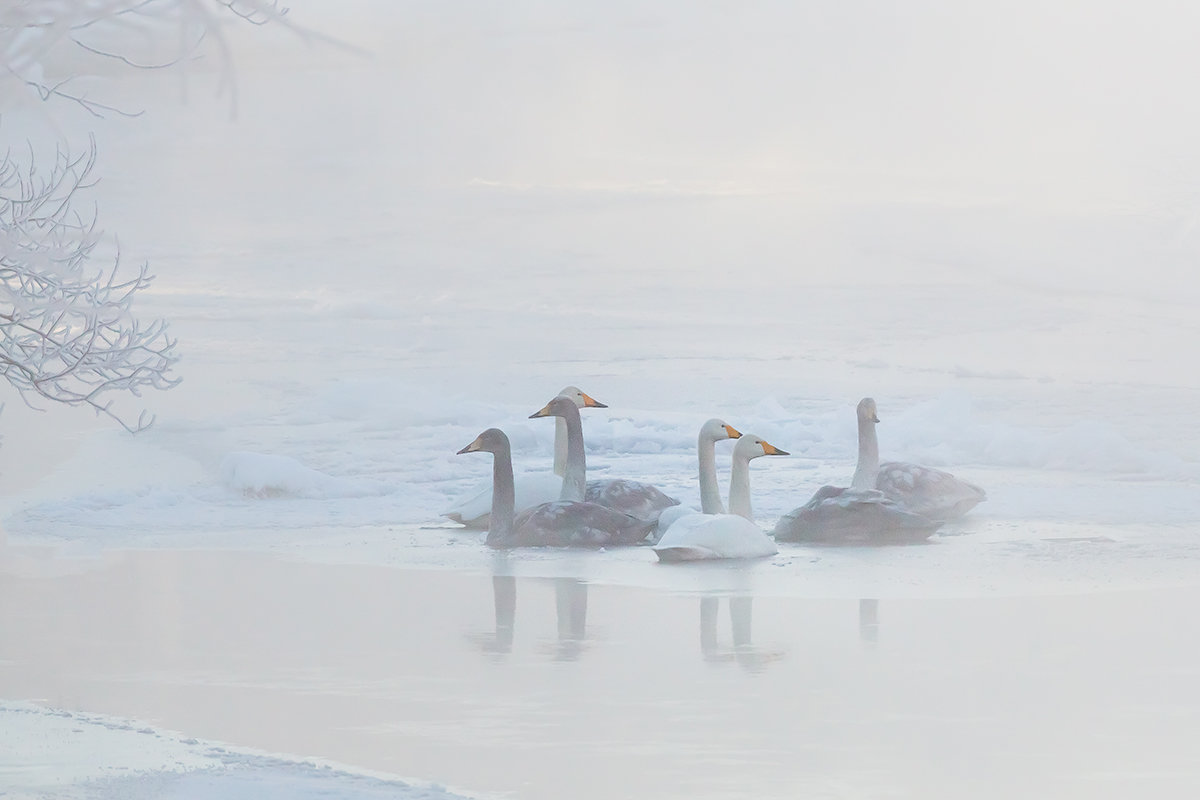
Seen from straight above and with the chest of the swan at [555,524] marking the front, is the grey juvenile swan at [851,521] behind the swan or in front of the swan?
behind

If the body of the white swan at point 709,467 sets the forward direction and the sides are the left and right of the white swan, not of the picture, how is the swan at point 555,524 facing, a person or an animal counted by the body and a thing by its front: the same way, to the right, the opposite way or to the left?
the opposite way

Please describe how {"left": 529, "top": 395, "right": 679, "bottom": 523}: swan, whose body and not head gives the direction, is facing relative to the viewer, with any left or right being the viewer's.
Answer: facing to the left of the viewer

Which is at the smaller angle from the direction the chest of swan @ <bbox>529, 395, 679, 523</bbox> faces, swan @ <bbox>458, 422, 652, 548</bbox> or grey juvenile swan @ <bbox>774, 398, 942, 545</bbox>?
the swan

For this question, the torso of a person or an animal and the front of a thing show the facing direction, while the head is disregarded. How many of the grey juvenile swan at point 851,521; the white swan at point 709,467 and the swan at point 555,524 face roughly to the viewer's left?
1

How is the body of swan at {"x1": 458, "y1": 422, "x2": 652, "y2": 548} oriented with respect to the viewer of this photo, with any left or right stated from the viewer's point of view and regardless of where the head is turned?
facing to the left of the viewer

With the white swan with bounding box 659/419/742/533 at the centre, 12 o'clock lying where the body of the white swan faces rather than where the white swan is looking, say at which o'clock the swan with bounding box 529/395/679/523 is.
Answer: The swan is roughly at 7 o'clock from the white swan.

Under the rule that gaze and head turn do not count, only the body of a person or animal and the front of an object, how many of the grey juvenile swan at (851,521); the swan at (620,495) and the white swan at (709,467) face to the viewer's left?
1

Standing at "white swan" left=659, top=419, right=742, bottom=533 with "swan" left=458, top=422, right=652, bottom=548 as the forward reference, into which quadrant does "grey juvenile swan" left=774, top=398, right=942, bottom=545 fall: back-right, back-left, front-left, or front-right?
back-left

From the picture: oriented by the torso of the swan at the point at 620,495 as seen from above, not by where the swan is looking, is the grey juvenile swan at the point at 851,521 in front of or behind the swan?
behind

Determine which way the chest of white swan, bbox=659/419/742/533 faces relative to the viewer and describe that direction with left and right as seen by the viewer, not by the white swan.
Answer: facing to the right of the viewer

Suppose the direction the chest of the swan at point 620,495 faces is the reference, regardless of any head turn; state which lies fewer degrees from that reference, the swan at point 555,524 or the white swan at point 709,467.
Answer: the swan

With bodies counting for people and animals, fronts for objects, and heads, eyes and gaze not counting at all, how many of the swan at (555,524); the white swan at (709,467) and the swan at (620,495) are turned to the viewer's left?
2
